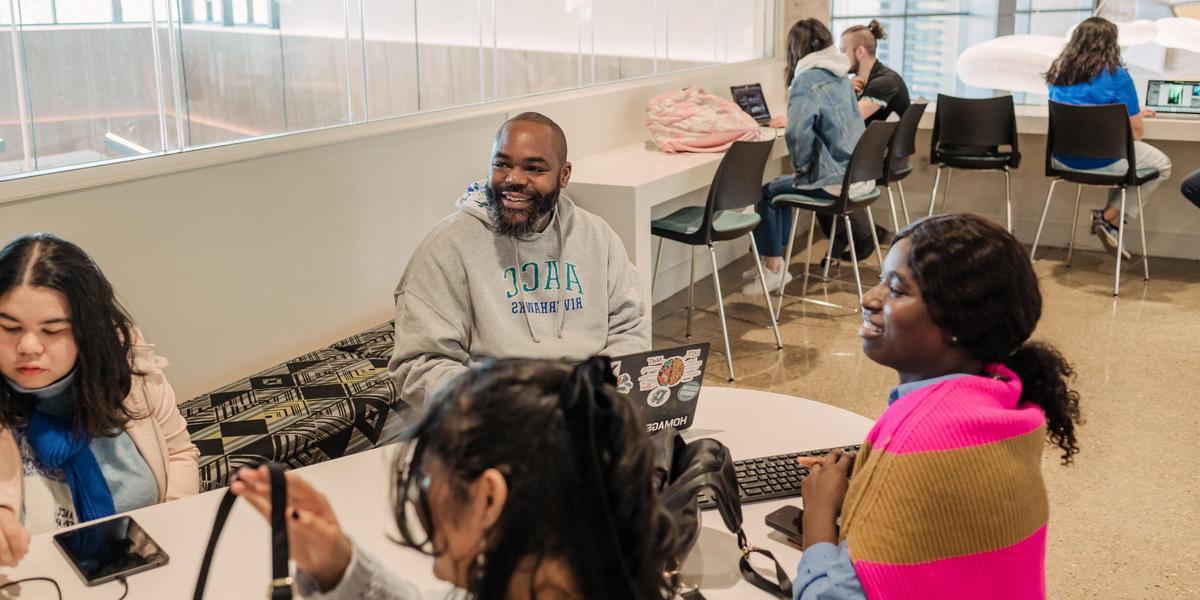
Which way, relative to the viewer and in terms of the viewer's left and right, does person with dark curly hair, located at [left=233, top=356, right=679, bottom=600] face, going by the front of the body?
facing away from the viewer and to the left of the viewer

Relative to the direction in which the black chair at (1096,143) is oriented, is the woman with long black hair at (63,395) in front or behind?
behind

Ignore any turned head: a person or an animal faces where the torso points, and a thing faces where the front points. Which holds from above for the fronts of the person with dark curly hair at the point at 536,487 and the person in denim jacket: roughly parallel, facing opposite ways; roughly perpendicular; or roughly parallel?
roughly parallel

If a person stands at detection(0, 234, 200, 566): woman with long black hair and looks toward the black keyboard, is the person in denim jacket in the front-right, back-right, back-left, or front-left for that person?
front-left

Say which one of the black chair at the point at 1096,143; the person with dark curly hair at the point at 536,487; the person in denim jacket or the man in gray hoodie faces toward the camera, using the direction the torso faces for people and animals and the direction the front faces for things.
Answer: the man in gray hoodie

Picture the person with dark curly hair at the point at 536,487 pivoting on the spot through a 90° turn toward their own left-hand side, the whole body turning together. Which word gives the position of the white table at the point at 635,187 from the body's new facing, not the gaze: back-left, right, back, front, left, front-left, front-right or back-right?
back-right

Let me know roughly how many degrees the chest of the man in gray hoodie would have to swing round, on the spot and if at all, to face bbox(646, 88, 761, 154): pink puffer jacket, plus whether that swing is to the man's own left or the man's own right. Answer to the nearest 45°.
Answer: approximately 180°

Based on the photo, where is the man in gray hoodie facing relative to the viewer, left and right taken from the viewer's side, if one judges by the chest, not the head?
facing the viewer

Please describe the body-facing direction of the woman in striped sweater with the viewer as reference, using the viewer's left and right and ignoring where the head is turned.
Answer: facing to the left of the viewer

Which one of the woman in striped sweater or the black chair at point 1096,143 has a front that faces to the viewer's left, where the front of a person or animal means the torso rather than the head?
the woman in striped sweater
